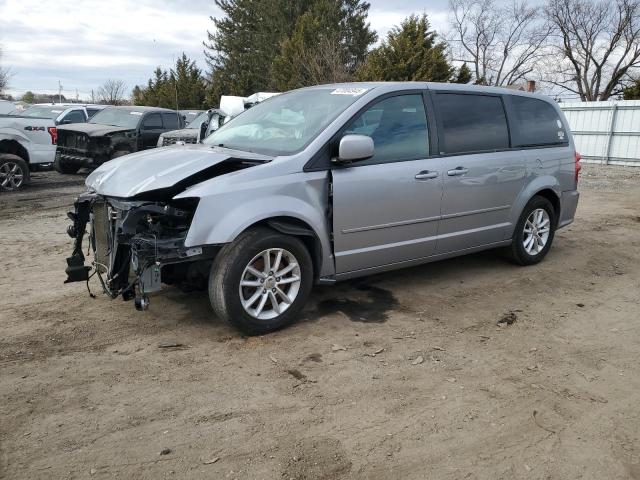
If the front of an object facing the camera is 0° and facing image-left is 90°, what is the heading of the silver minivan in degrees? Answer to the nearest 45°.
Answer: approximately 45°

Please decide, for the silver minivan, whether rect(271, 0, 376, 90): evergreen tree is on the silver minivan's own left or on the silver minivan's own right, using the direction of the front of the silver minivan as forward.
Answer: on the silver minivan's own right

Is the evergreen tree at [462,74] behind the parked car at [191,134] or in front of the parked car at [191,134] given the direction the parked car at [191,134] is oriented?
behind

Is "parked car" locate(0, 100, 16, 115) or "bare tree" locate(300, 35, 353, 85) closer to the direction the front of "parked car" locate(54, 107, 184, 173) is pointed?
the parked car

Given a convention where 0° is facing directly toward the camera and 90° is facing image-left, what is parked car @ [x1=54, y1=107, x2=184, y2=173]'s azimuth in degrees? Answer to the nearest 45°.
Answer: approximately 45°

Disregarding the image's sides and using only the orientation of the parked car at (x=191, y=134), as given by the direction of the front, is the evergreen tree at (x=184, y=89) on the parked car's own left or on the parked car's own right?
on the parked car's own right
